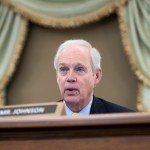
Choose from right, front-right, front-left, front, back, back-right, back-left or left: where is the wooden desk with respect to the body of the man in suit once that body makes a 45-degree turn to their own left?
front

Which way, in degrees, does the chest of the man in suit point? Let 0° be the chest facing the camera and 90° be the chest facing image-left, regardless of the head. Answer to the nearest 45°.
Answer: approximately 45°

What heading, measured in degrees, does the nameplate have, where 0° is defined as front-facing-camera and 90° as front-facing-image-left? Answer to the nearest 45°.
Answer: approximately 0°

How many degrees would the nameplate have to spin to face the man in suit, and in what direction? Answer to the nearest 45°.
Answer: approximately 180°

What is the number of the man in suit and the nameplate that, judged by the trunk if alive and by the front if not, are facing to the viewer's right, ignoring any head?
0
